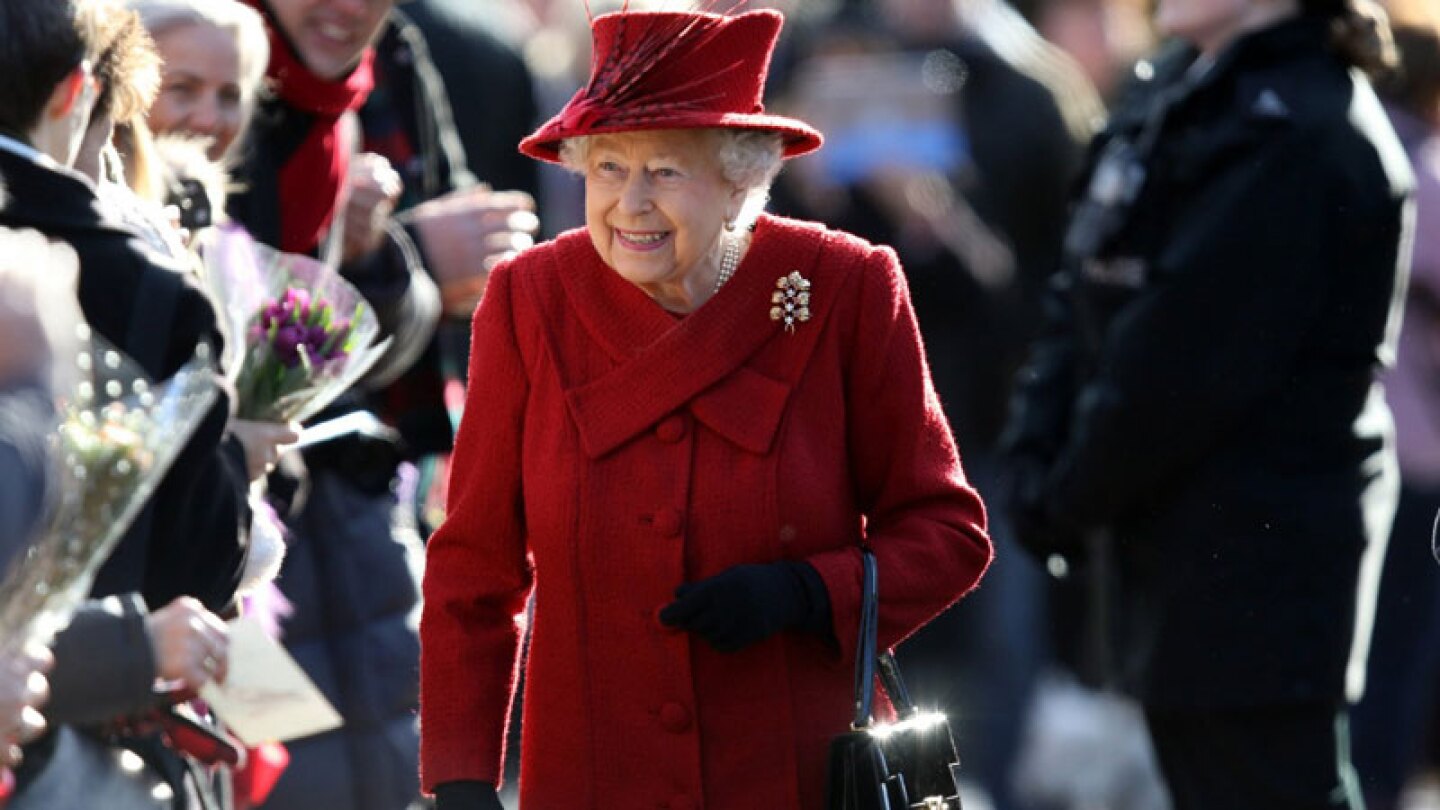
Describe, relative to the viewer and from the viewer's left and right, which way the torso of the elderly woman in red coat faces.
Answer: facing the viewer

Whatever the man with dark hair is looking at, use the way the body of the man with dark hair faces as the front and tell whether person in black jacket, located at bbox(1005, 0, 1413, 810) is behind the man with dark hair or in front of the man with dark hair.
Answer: in front

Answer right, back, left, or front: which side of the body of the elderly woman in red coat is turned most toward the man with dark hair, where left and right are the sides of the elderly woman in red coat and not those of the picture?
right

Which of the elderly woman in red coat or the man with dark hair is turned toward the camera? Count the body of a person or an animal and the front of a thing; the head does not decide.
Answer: the elderly woman in red coat

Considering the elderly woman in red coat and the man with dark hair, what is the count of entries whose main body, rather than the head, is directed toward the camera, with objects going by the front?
1

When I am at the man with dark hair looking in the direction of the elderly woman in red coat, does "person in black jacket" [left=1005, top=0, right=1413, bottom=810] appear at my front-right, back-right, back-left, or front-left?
front-left

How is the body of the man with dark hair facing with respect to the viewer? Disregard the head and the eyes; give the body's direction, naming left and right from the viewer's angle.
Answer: facing away from the viewer and to the right of the viewer
